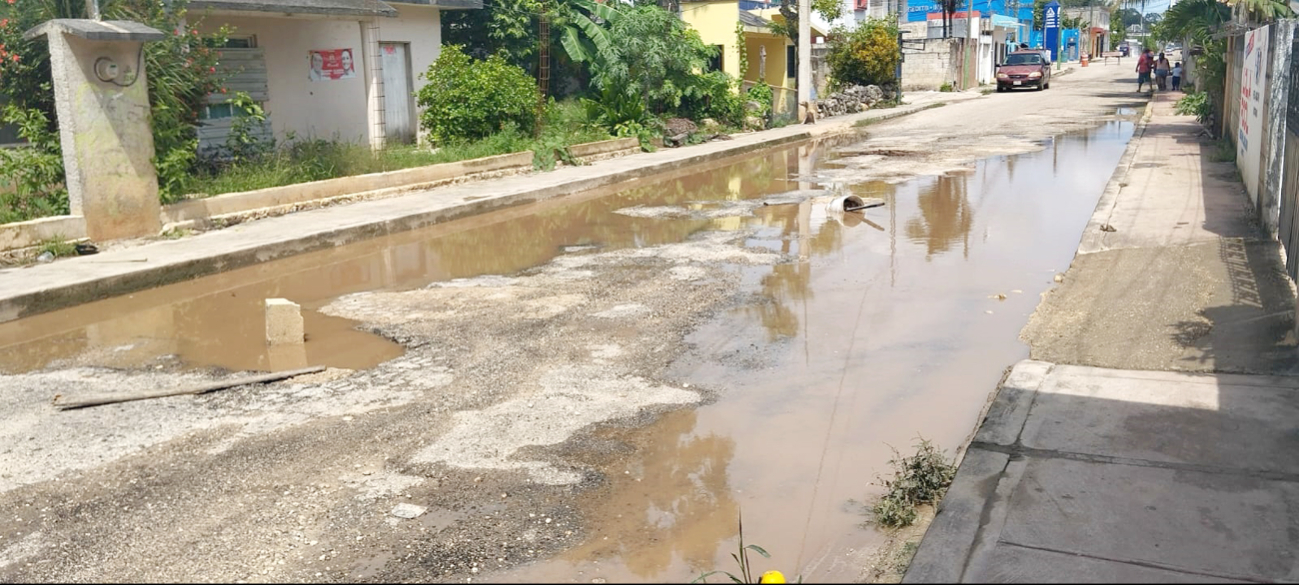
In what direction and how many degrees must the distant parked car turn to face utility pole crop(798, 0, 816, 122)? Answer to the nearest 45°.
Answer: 0° — it already faces it

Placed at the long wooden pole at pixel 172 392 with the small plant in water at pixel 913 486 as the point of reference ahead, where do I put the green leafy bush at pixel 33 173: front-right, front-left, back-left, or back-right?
back-left

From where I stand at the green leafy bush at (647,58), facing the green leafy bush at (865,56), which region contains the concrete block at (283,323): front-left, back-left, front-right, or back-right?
back-right

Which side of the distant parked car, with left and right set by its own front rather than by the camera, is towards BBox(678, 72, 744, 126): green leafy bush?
front

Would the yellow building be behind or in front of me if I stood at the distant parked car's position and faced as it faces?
in front

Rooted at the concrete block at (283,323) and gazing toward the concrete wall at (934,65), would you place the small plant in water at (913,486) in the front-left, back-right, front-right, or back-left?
back-right

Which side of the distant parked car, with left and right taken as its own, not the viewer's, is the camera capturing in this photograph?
front

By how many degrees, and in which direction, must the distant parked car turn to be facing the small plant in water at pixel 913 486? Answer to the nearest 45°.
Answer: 0° — it already faces it

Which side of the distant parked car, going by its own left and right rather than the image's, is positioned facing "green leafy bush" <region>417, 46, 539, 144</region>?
front

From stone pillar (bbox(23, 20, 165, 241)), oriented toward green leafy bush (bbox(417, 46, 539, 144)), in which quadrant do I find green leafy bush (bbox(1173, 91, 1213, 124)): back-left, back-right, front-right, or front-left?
front-right

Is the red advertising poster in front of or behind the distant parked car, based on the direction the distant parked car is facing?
in front

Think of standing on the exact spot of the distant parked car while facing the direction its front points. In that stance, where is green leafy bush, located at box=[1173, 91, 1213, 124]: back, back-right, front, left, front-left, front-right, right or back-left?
front

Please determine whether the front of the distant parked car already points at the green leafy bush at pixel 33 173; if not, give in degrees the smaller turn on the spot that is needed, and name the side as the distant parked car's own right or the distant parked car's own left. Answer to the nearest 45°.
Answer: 0° — it already faces it

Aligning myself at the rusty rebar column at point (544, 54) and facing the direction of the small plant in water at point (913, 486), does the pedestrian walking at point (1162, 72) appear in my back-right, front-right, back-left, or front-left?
back-left

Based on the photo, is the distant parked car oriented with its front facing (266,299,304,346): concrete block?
yes

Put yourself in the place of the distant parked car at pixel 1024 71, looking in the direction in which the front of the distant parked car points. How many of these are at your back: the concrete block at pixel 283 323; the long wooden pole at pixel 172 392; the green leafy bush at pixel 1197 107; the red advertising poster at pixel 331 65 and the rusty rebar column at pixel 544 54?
0
